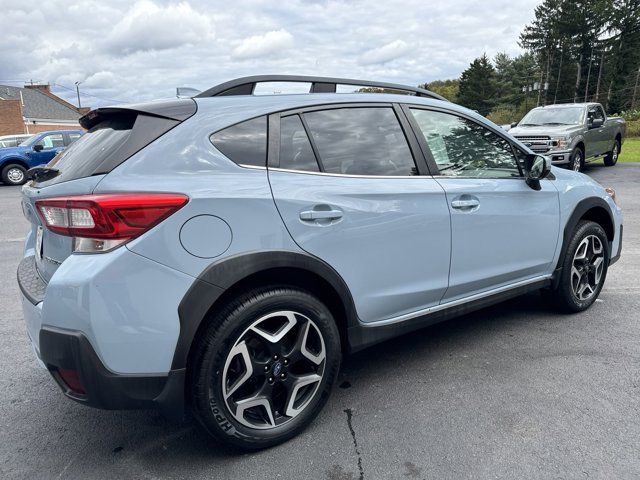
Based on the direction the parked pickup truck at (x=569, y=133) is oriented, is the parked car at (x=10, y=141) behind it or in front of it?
in front

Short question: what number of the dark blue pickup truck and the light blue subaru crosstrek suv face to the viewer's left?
1

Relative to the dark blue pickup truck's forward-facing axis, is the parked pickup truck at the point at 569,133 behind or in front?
behind

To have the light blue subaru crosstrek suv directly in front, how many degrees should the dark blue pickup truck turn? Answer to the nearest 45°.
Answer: approximately 90° to its left

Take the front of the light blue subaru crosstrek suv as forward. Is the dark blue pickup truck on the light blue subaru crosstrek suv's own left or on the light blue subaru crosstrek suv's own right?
on the light blue subaru crosstrek suv's own left

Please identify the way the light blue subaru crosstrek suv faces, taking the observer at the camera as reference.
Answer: facing away from the viewer and to the right of the viewer

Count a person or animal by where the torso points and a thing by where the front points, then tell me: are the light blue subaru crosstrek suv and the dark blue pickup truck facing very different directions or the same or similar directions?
very different directions

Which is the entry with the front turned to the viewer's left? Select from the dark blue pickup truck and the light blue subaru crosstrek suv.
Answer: the dark blue pickup truck

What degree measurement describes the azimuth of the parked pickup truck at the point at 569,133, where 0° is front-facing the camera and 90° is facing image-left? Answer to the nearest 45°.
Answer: approximately 45°

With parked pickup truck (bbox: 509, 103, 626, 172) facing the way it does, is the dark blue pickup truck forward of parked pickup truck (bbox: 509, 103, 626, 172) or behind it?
forward

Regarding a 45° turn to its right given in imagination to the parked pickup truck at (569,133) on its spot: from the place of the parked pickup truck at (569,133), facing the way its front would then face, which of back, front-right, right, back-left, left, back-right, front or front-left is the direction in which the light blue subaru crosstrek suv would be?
left
